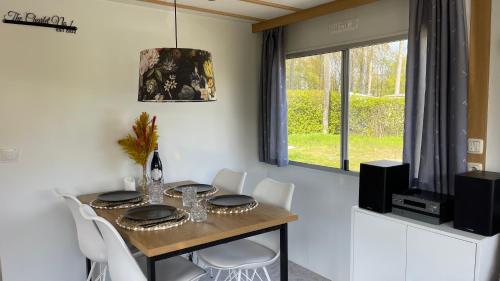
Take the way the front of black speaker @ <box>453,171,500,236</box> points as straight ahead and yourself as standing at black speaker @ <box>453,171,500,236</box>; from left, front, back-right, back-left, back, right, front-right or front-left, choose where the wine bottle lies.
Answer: front-right

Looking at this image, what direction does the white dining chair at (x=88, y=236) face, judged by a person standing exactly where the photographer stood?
facing away from the viewer and to the right of the viewer

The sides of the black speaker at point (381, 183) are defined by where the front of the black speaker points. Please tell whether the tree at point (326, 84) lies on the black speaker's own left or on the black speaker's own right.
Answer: on the black speaker's own right

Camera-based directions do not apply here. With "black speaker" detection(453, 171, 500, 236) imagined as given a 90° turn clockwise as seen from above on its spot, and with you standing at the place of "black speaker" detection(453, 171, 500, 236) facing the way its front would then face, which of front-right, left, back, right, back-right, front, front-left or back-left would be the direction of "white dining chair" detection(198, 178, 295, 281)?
front-left

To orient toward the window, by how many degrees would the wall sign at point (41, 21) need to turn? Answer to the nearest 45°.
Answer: approximately 45° to its left
